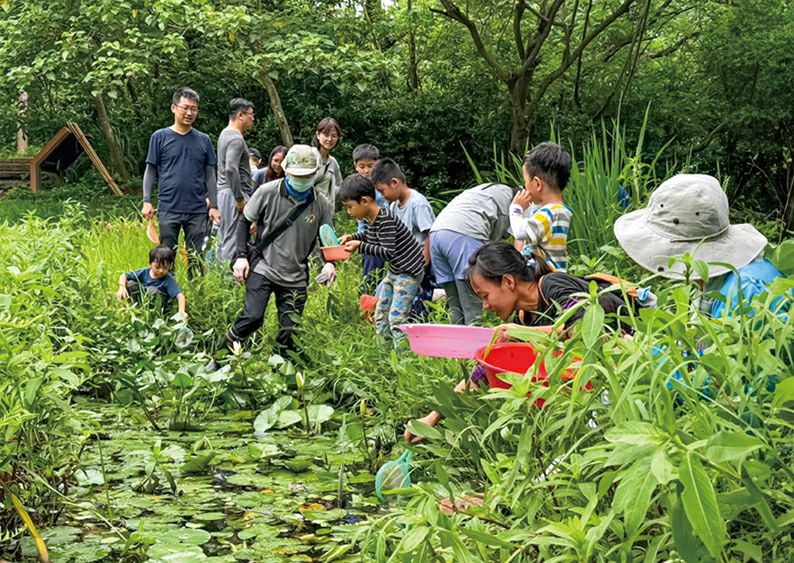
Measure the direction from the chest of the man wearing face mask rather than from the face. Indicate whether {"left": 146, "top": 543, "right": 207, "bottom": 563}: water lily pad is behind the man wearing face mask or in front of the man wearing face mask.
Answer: in front

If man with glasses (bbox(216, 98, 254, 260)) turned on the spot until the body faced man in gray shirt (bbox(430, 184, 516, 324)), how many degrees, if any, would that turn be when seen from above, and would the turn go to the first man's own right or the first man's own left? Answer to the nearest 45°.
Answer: approximately 90° to the first man's own right

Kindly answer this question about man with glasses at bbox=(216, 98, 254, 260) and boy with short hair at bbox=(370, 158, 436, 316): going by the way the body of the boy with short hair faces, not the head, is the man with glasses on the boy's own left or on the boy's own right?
on the boy's own right

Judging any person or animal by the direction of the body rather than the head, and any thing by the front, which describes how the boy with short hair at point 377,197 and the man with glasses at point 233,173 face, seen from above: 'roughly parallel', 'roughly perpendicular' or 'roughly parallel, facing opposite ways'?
roughly perpendicular

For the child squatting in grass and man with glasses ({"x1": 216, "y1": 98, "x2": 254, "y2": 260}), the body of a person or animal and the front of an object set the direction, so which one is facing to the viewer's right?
the man with glasses

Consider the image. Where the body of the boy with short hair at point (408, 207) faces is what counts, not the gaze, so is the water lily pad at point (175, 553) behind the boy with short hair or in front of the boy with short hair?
in front

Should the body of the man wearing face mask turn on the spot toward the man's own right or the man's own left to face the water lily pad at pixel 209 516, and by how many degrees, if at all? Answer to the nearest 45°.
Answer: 0° — they already face it

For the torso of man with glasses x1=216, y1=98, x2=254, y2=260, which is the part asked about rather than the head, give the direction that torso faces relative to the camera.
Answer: to the viewer's right

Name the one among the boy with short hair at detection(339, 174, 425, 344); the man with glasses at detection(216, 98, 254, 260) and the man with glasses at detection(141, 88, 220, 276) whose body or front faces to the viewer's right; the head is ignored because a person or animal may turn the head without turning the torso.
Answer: the man with glasses at detection(216, 98, 254, 260)

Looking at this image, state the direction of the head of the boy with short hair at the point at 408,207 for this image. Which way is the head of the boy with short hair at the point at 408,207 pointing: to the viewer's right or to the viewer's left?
to the viewer's left

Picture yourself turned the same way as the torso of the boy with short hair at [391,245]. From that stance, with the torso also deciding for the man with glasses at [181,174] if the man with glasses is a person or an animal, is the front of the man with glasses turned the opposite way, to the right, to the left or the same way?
to the left
